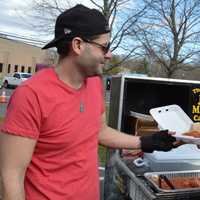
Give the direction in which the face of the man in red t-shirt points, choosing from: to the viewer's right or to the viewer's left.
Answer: to the viewer's right

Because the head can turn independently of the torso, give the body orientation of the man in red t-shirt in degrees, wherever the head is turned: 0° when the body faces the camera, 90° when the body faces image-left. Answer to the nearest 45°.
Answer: approximately 315°

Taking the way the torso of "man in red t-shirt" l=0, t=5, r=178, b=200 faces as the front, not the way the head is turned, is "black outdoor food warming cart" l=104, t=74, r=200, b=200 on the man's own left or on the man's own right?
on the man's own left

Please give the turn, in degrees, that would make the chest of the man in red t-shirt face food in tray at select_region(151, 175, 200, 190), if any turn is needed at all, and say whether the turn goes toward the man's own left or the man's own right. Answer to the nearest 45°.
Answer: approximately 90° to the man's own left
